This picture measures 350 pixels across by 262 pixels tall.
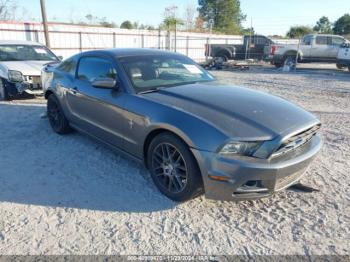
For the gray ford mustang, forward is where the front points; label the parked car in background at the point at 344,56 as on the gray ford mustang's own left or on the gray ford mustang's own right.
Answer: on the gray ford mustang's own left

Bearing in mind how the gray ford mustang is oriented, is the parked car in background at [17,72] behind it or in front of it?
behind

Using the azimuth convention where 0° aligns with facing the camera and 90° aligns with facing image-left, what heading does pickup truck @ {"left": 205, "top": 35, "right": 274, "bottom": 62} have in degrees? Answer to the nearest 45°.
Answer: approximately 270°

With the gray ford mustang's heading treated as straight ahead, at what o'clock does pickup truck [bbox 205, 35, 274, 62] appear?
The pickup truck is roughly at 8 o'clock from the gray ford mustang.
